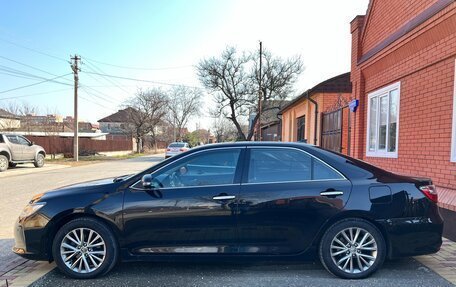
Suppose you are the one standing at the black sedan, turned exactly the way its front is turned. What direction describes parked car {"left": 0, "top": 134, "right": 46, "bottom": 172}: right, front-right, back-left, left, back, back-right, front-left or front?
front-right

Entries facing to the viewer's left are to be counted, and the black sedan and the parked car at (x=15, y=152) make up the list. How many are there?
1

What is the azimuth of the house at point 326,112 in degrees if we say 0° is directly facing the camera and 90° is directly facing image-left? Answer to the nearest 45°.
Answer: approximately 45°

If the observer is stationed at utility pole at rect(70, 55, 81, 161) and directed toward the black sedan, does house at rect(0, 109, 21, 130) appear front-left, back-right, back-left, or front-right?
back-right

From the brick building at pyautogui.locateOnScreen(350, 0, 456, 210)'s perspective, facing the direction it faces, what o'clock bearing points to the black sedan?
The black sedan is roughly at 11 o'clock from the brick building.

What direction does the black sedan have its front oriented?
to the viewer's left
